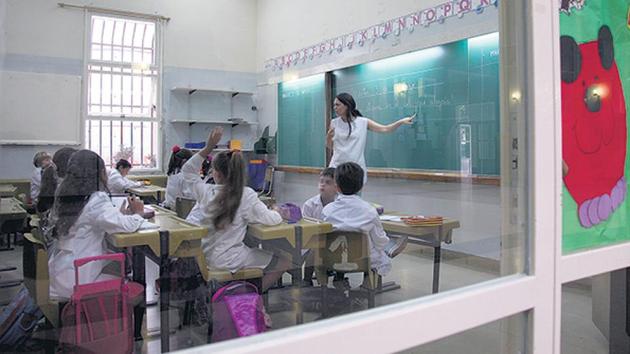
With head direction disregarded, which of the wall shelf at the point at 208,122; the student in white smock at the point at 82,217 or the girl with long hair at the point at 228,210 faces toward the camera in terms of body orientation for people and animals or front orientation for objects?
the wall shelf

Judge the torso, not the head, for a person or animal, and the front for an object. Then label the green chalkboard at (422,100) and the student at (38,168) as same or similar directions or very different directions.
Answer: very different directions

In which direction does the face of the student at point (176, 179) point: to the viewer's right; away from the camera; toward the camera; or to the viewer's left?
away from the camera

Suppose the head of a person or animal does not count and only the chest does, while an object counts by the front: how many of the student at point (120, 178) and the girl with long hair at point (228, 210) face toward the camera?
0

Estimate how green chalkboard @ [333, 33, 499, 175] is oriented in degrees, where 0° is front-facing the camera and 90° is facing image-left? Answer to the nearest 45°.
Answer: approximately 45°

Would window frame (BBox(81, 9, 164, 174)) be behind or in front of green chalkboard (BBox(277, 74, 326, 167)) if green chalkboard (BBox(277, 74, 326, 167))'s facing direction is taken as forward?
in front

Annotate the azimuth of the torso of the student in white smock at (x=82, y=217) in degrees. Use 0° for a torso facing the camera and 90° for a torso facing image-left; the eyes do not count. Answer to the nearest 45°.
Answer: approximately 225°

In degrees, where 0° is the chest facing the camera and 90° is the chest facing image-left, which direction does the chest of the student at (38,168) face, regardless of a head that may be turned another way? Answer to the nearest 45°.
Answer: approximately 270°

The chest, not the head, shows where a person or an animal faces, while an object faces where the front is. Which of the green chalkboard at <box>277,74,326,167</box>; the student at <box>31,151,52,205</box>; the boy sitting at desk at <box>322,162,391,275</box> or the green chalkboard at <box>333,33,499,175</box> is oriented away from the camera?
the boy sitting at desk

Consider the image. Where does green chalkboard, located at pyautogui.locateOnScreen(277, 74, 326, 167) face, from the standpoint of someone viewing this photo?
facing the viewer and to the left of the viewer

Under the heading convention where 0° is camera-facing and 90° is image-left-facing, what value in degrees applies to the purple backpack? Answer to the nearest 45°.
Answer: approximately 315°

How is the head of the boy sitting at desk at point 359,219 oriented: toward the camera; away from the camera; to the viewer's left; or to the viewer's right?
away from the camera

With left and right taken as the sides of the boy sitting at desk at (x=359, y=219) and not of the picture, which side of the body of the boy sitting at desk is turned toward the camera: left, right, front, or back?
back
